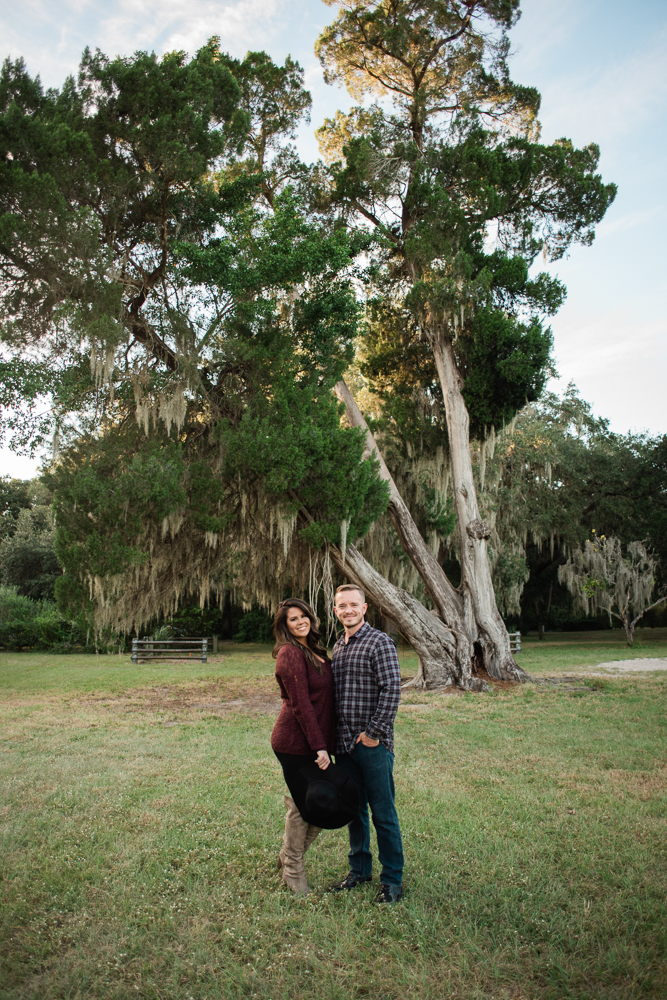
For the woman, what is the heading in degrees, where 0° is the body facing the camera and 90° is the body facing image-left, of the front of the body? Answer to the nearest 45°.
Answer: approximately 315°

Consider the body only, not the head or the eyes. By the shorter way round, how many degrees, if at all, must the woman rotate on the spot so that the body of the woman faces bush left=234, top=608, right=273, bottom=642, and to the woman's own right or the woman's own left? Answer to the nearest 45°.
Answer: approximately 135° to the woman's own left

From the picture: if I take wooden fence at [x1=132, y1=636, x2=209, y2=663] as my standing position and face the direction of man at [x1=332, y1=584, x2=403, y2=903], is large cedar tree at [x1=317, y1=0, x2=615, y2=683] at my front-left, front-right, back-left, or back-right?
front-left

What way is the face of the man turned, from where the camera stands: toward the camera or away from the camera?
toward the camera

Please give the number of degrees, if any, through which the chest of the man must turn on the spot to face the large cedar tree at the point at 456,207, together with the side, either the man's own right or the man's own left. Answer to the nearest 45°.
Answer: approximately 135° to the man's own right

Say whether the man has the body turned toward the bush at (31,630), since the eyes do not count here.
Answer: no

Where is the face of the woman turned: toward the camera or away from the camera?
toward the camera
